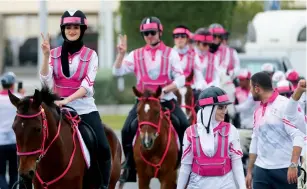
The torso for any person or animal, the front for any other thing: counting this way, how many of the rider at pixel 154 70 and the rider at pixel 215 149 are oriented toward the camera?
2

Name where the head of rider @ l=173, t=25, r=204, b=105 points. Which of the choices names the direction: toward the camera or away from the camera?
toward the camera

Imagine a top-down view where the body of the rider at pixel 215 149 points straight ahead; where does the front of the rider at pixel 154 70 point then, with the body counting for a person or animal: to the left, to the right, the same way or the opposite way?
the same way

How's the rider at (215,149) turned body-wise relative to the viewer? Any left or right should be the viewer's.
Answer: facing the viewer

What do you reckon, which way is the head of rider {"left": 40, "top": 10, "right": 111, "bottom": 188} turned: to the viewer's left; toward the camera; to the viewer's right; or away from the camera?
toward the camera

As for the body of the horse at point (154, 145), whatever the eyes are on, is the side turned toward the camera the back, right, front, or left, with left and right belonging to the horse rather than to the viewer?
front

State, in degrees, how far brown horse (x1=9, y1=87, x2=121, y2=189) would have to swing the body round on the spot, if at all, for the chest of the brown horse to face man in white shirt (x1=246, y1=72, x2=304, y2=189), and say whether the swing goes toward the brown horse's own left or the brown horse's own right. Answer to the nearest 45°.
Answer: approximately 135° to the brown horse's own left

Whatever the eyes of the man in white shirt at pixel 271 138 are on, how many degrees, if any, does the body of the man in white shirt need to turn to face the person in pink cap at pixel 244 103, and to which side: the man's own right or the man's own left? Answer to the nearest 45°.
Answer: approximately 135° to the man's own right

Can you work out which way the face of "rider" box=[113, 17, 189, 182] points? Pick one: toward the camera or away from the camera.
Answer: toward the camera
